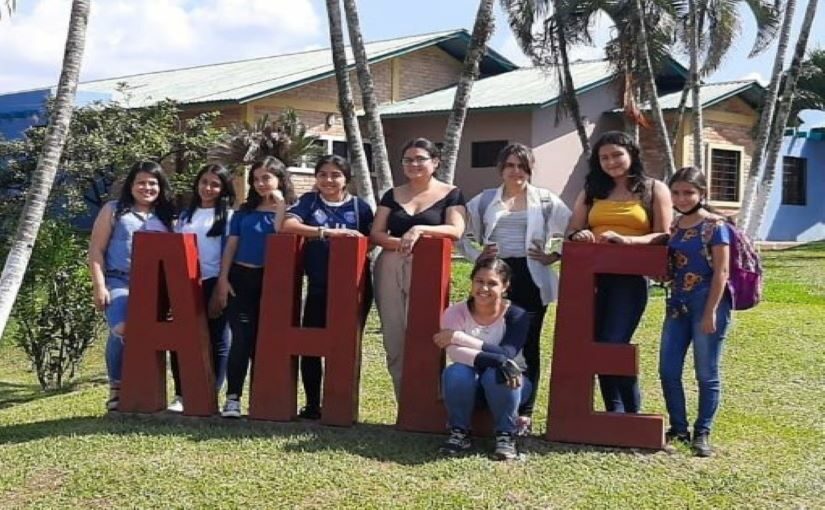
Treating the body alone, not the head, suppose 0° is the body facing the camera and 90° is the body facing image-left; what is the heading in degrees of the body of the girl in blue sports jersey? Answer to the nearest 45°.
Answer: approximately 0°

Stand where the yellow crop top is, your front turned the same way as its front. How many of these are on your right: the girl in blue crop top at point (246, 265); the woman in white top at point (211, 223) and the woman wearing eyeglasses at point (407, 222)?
3

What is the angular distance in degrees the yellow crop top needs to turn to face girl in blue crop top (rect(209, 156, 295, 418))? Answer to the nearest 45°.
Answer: approximately 90° to its right

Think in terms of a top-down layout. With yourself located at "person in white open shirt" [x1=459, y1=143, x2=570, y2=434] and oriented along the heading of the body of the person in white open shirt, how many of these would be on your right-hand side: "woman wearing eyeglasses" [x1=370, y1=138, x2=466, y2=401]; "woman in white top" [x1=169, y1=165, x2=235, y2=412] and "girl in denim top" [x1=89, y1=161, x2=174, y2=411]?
3

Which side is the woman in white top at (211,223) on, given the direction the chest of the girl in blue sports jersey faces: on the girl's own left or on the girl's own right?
on the girl's own right

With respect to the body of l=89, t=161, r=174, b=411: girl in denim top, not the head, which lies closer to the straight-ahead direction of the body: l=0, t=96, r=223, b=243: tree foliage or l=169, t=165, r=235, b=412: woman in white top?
the woman in white top

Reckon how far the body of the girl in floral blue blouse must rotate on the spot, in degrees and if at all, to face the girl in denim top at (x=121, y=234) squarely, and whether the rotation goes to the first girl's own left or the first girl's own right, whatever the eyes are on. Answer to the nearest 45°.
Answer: approximately 45° to the first girl's own right

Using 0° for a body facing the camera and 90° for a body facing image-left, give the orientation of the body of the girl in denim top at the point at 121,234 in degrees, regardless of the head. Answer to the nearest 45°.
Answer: approximately 0°
